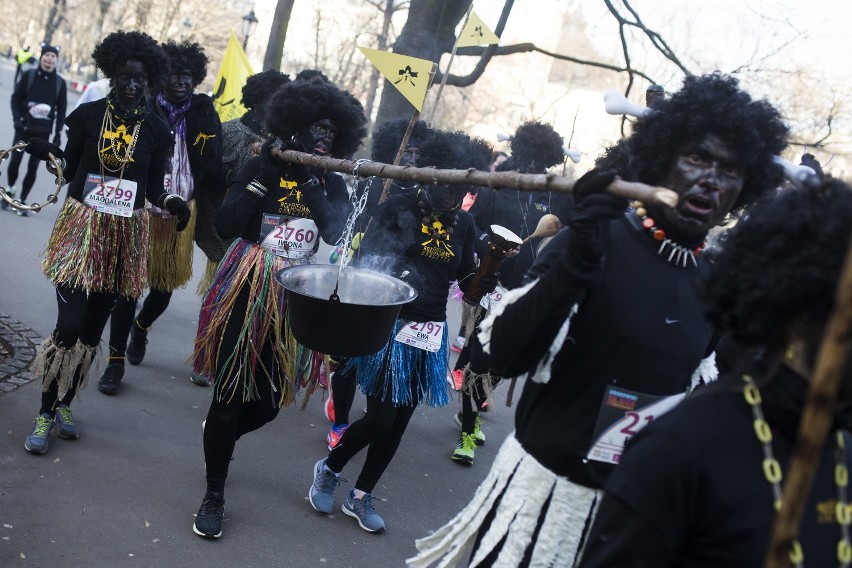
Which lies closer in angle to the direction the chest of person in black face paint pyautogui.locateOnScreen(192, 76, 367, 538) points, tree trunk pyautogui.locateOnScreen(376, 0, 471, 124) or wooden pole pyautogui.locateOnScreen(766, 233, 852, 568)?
the wooden pole

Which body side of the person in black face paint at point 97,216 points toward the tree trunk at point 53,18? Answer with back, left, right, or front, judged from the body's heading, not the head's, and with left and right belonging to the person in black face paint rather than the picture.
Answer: back

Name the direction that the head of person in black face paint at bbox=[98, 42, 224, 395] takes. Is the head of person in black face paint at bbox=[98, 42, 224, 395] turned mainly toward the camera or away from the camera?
toward the camera

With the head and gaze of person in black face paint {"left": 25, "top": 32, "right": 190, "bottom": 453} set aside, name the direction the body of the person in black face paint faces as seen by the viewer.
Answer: toward the camera

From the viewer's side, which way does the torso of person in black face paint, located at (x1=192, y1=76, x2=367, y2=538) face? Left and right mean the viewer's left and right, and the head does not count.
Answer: facing the viewer and to the right of the viewer

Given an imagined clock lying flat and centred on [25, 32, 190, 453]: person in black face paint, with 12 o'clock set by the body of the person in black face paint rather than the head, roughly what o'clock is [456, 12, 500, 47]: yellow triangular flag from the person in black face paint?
The yellow triangular flag is roughly at 8 o'clock from the person in black face paint.

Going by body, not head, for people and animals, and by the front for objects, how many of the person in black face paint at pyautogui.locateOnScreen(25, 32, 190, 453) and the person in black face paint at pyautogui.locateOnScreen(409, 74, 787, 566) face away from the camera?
0

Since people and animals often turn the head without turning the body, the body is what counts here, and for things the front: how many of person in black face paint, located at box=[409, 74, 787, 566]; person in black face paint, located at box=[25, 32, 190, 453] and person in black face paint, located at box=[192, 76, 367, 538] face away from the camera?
0

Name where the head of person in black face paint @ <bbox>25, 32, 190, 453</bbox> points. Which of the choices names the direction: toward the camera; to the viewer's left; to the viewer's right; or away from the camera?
toward the camera

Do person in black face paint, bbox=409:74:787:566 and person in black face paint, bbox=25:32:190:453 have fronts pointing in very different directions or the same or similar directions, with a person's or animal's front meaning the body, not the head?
same or similar directions

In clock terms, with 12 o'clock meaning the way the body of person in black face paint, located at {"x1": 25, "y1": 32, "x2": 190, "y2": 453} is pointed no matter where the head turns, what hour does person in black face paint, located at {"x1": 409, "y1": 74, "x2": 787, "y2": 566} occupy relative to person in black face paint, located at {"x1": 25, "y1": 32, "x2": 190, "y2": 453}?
person in black face paint, located at {"x1": 409, "y1": 74, "x2": 787, "y2": 566} is roughly at 11 o'clock from person in black face paint, located at {"x1": 25, "y1": 32, "x2": 190, "y2": 453}.

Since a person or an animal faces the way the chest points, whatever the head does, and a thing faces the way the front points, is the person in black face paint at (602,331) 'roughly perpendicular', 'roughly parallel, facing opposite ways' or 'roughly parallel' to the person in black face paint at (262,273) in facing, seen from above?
roughly parallel

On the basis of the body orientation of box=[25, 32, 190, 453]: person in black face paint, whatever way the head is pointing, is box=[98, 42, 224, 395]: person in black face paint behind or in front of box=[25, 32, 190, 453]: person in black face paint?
behind
